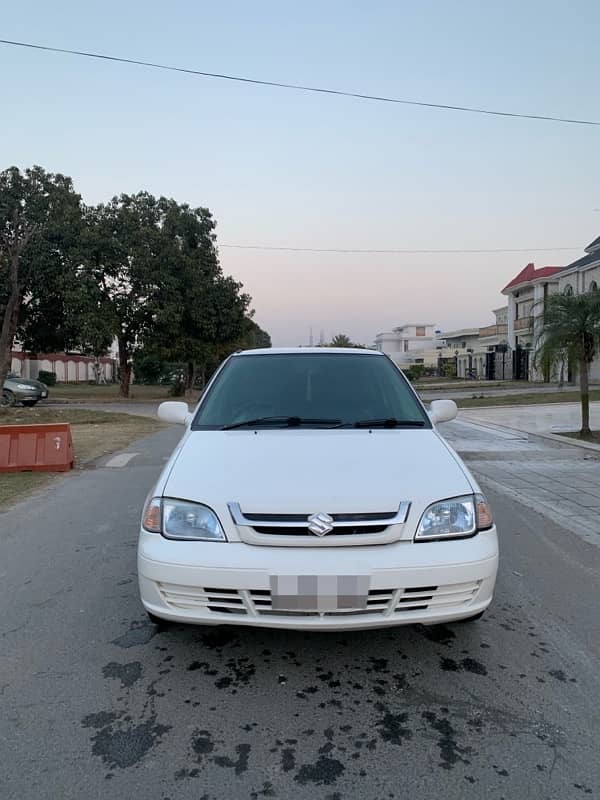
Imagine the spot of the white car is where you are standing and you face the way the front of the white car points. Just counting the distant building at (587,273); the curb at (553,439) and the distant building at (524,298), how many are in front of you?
0

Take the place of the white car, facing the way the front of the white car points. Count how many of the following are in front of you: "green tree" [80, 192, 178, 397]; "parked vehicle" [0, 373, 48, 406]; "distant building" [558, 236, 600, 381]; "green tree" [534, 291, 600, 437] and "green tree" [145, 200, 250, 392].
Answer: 0

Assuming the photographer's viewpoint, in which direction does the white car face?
facing the viewer

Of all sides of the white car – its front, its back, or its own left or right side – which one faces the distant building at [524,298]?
back

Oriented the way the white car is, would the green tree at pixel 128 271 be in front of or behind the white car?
behind

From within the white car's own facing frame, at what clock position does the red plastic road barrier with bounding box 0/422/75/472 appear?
The red plastic road barrier is roughly at 5 o'clock from the white car.

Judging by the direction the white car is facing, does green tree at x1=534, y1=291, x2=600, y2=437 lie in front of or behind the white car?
behind

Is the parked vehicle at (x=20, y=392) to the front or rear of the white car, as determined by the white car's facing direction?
to the rear

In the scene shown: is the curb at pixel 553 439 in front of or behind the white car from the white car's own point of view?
behind

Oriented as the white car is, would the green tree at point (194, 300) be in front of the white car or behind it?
behind

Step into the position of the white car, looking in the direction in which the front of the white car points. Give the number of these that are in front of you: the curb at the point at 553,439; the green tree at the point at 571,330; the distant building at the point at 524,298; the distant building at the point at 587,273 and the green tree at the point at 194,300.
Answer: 0

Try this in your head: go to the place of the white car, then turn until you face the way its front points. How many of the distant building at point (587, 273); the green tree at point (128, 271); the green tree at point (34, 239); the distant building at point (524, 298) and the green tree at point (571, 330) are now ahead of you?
0

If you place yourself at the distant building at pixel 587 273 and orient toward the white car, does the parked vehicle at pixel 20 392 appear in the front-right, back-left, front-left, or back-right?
front-right
